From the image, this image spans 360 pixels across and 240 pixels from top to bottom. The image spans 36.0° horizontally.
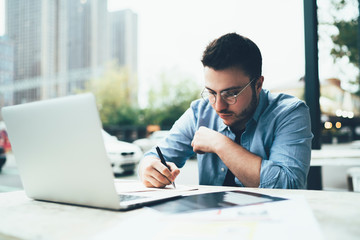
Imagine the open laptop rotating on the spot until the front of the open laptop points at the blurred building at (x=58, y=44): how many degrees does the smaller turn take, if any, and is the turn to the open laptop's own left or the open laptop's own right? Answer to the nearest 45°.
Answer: approximately 45° to the open laptop's own left

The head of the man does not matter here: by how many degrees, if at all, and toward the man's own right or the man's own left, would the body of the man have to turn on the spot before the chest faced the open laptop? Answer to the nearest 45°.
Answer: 0° — they already face it

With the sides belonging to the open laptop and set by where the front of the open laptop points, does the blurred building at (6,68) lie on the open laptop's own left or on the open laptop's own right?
on the open laptop's own left

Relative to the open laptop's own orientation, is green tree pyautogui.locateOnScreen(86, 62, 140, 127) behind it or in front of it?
in front

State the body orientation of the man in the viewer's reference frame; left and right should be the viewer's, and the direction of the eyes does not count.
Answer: facing the viewer and to the left of the viewer

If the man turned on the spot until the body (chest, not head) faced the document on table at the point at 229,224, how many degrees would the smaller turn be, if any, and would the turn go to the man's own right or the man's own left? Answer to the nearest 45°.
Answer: approximately 45° to the man's own left

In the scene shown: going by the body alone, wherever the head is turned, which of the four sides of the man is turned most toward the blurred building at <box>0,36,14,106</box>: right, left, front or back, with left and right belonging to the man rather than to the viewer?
right

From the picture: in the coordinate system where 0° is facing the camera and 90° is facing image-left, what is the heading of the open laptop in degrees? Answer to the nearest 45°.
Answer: approximately 225°
